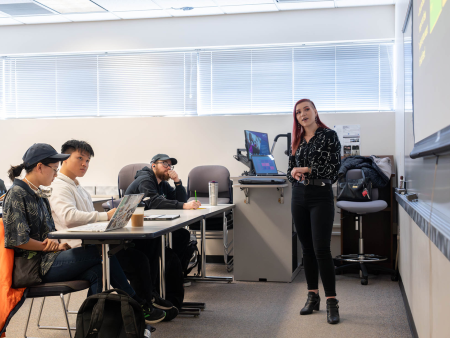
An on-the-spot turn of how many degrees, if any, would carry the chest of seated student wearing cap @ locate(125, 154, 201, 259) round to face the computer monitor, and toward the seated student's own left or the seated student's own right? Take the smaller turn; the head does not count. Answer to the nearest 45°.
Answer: approximately 90° to the seated student's own left

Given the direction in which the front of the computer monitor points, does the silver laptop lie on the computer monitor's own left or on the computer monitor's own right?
on the computer monitor's own right

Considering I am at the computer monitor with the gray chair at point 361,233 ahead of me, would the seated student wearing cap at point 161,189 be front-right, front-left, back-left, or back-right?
back-right

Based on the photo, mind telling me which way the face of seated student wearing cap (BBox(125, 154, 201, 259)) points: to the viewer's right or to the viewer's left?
to the viewer's right

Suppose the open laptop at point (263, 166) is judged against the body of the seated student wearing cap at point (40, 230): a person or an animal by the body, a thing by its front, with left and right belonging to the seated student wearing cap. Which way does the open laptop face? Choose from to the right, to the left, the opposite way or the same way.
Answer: to the right

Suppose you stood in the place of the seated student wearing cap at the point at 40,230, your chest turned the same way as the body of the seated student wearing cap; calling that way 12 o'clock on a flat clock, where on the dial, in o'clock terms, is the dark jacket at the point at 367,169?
The dark jacket is roughly at 11 o'clock from the seated student wearing cap.

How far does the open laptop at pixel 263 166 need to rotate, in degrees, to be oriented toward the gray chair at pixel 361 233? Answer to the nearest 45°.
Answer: approximately 45° to its left

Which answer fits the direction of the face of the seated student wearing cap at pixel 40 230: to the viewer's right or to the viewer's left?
to the viewer's right

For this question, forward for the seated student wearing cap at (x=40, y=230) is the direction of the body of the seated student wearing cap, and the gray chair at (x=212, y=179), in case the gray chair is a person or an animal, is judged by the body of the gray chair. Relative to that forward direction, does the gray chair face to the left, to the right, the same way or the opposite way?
to the right

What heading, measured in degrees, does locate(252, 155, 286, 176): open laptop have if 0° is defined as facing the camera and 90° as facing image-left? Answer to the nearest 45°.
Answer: approximately 315°
